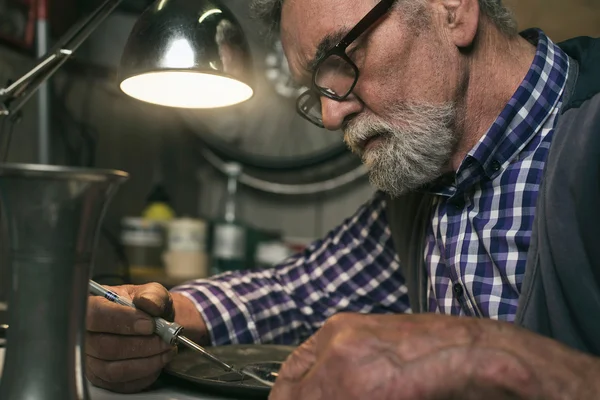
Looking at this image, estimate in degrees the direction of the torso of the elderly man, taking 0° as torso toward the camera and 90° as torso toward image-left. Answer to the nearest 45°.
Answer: approximately 45°

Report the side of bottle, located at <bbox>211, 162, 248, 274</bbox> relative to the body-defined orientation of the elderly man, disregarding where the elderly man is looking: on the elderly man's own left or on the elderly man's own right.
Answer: on the elderly man's own right

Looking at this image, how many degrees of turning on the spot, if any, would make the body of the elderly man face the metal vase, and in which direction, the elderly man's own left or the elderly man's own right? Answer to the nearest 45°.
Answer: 0° — they already face it

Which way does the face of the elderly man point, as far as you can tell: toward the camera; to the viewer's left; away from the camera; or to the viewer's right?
to the viewer's left

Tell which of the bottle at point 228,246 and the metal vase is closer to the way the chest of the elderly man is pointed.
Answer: the metal vase
